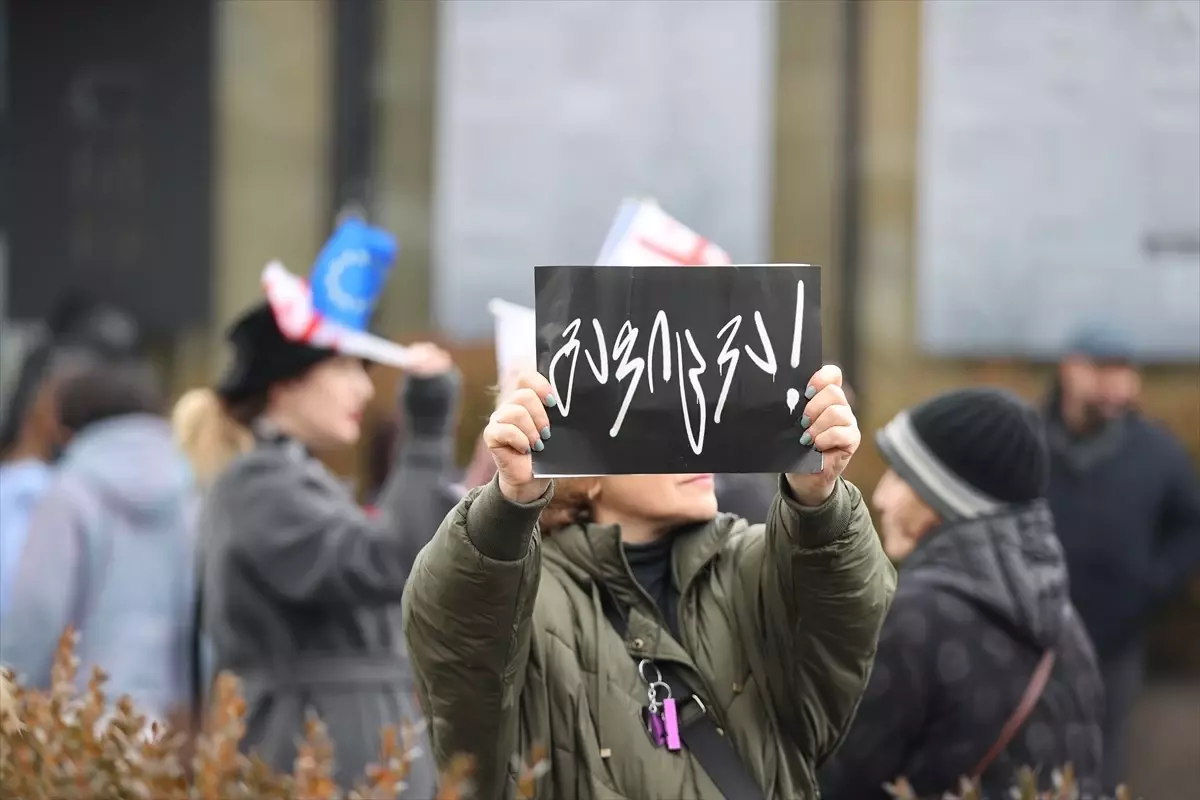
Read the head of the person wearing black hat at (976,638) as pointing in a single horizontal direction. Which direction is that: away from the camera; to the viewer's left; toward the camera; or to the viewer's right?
to the viewer's left

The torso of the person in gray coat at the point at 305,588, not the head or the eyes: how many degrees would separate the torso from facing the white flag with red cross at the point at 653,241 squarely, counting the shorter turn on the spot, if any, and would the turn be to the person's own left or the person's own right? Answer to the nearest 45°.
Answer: approximately 45° to the person's own right

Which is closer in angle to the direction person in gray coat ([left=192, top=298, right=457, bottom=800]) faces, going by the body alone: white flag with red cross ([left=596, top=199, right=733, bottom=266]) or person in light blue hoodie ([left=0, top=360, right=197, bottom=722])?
the white flag with red cross

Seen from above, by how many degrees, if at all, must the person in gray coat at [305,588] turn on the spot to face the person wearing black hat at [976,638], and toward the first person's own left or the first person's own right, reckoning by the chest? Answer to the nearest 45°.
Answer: approximately 45° to the first person's own right

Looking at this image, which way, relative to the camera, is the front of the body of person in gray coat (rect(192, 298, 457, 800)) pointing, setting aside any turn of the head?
to the viewer's right

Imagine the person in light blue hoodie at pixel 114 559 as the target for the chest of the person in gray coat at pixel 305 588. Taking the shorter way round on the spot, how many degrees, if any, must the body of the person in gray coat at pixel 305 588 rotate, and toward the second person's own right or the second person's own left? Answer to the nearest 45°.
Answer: approximately 135° to the second person's own left

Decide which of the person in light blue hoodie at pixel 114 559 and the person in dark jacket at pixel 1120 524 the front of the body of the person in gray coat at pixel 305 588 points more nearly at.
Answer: the person in dark jacket

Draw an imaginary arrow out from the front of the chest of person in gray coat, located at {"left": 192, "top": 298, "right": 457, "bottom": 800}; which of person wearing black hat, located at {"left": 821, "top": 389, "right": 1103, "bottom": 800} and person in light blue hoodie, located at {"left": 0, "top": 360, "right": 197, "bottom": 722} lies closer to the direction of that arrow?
the person wearing black hat

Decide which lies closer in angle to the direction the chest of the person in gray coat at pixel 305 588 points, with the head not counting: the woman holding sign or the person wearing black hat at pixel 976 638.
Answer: the person wearing black hat

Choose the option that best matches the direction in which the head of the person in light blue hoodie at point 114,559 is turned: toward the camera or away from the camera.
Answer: away from the camera
